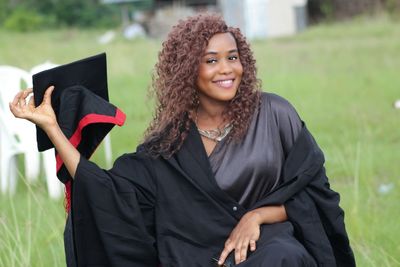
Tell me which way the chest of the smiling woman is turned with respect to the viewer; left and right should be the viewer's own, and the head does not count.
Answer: facing the viewer

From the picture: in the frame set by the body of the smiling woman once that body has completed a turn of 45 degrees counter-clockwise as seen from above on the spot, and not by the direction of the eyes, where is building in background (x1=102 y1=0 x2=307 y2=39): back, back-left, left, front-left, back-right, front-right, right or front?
back-left

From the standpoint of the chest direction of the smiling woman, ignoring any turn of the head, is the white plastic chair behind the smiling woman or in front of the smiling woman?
behind
